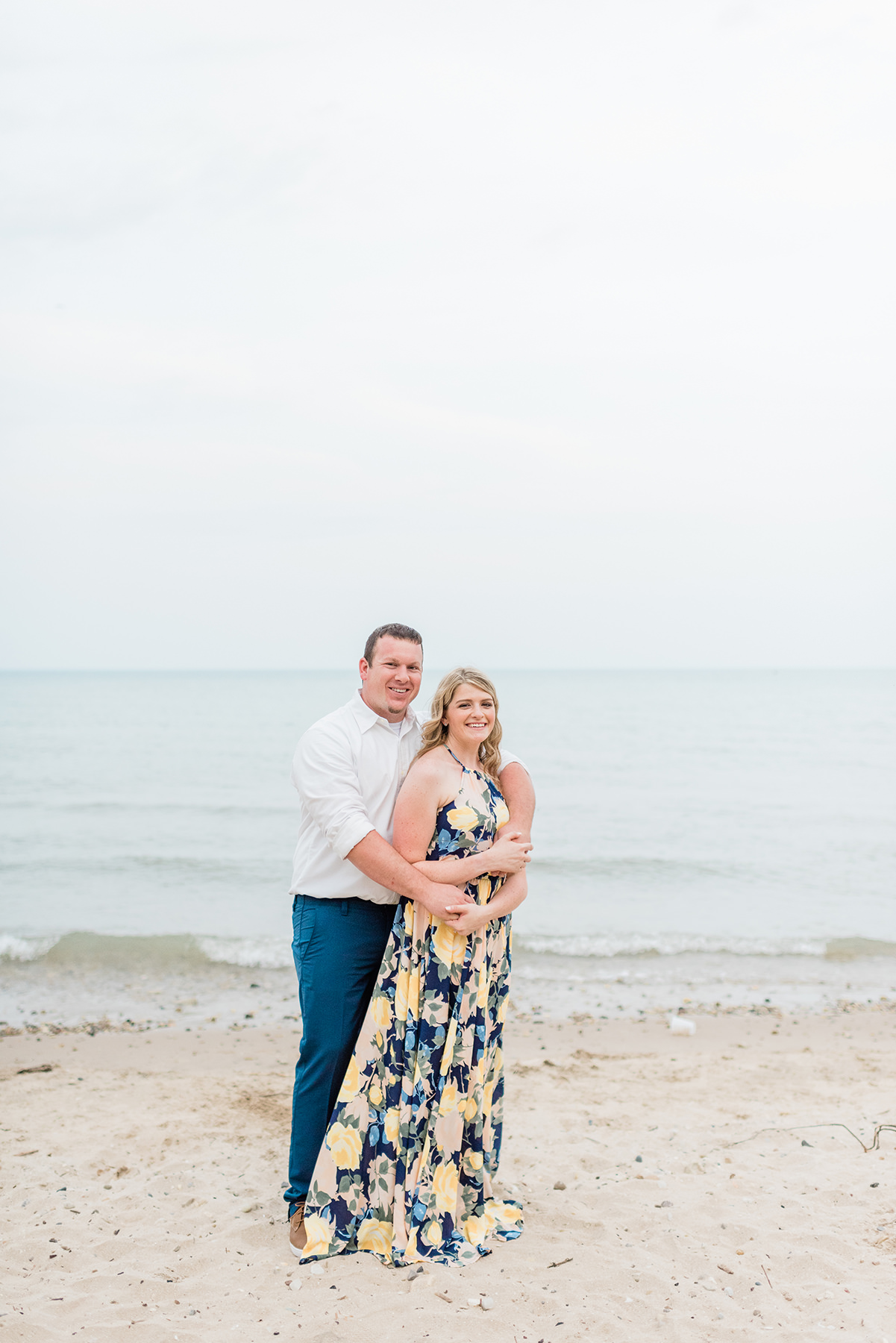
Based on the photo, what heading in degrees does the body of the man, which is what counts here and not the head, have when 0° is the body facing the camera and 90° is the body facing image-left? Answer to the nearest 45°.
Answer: approximately 315°

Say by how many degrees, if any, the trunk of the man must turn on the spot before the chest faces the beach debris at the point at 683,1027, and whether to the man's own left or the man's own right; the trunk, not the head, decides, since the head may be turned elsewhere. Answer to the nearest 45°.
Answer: approximately 90° to the man's own left

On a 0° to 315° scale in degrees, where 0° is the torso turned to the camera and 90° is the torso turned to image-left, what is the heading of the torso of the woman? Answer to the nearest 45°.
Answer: approximately 315°
